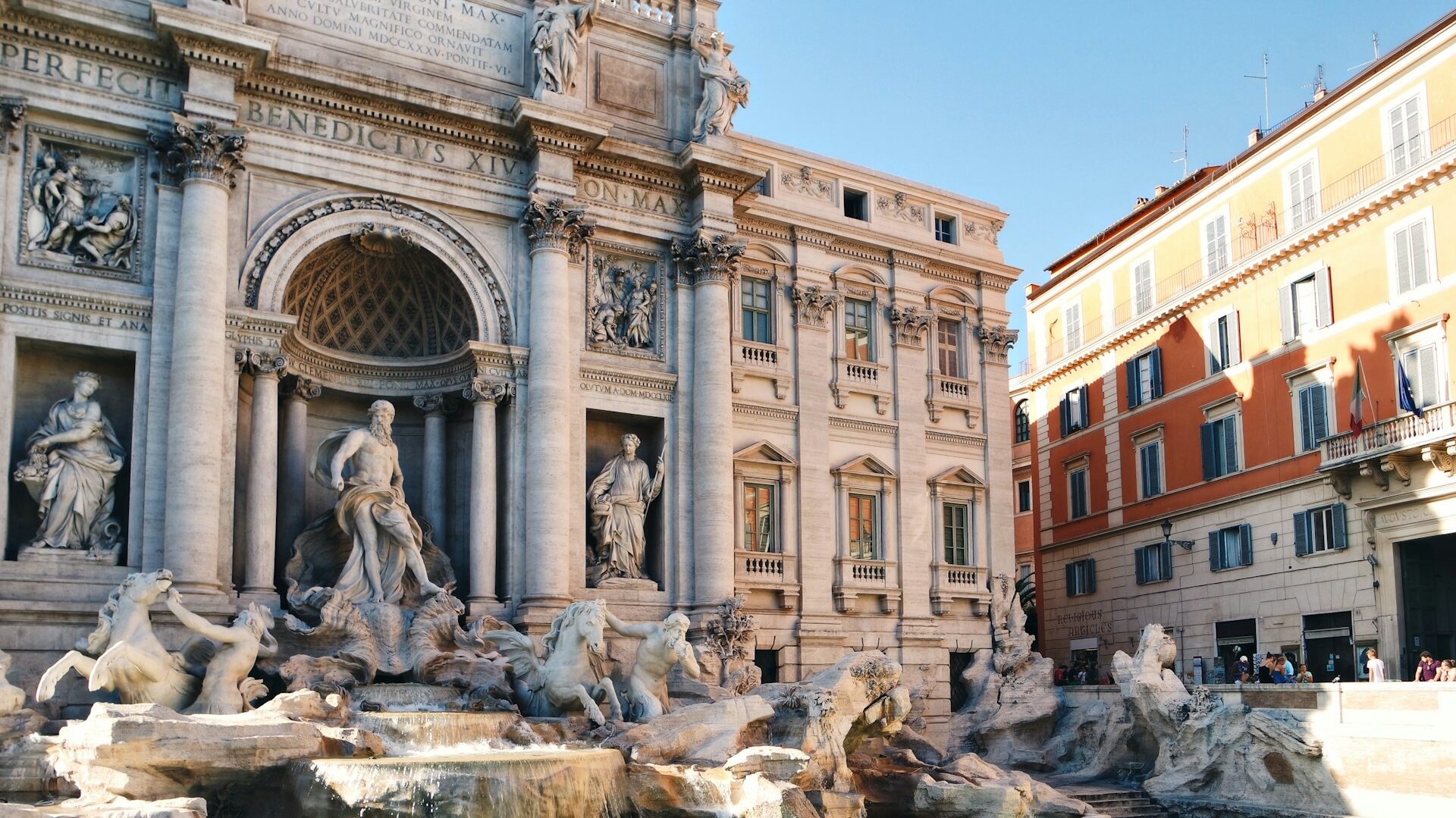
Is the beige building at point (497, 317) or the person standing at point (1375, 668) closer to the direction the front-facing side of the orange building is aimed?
the beige building

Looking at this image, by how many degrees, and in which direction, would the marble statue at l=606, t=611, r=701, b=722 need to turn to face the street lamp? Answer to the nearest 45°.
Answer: approximately 90° to its left

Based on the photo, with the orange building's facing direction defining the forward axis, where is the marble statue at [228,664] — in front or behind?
in front

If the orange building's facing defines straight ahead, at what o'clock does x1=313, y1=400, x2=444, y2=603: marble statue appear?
The marble statue is roughly at 12 o'clock from the orange building.

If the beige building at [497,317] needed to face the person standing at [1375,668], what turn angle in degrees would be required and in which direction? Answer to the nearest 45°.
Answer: approximately 45° to its left

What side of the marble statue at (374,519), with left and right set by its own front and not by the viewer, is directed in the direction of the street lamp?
left

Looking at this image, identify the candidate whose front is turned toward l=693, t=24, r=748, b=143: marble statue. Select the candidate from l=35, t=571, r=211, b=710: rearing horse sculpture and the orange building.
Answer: the orange building
